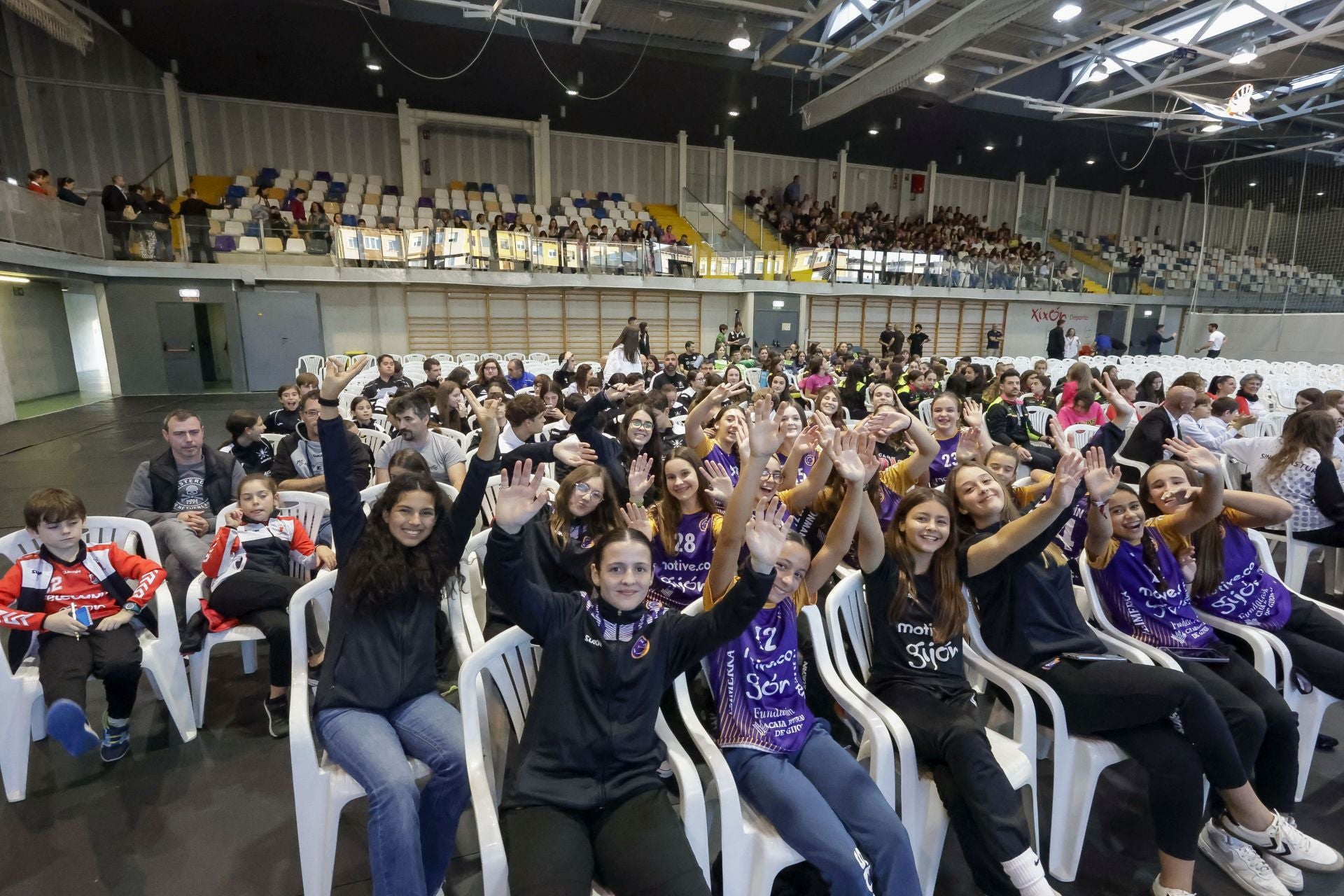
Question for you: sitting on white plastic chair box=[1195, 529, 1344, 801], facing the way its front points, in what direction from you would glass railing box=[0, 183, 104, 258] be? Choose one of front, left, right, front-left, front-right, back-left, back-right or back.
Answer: back-right

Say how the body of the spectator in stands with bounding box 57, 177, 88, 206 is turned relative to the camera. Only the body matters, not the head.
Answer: to the viewer's right

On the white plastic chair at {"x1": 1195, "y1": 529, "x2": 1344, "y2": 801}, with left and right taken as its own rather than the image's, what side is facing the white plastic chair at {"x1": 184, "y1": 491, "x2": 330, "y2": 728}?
right

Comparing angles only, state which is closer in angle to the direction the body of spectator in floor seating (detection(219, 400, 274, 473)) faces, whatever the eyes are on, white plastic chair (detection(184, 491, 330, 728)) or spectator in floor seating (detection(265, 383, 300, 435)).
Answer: the white plastic chair

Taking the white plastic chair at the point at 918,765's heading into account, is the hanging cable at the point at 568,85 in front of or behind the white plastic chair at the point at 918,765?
behind

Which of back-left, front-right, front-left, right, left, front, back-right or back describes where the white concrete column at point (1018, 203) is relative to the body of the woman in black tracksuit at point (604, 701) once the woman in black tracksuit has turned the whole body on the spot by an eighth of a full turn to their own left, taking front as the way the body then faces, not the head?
left

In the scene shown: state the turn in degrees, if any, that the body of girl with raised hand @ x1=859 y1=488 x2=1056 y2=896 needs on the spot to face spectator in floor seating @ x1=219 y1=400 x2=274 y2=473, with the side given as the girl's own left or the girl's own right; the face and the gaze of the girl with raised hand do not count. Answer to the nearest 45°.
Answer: approximately 135° to the girl's own right

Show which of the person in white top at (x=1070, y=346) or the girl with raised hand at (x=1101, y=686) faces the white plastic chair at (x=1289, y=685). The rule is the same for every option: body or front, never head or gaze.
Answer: the person in white top

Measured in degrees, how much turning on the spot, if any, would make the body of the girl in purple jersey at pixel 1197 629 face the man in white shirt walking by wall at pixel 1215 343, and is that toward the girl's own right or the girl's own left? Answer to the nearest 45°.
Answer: approximately 135° to the girl's own left

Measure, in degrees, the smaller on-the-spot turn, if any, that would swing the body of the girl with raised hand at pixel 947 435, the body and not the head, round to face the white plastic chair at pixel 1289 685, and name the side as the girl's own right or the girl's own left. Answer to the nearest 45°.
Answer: approximately 45° to the girl's own left

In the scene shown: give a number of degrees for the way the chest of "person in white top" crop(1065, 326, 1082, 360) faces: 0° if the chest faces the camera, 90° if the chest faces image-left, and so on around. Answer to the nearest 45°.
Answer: approximately 0°

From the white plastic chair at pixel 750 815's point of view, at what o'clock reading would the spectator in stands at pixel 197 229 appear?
The spectator in stands is roughly at 6 o'clock from the white plastic chair.

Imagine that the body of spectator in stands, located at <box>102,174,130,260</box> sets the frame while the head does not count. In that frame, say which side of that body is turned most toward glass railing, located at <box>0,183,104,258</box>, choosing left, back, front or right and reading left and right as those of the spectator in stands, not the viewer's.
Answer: right

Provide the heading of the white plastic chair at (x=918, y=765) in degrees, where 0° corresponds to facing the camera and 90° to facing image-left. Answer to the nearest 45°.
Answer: approximately 315°
